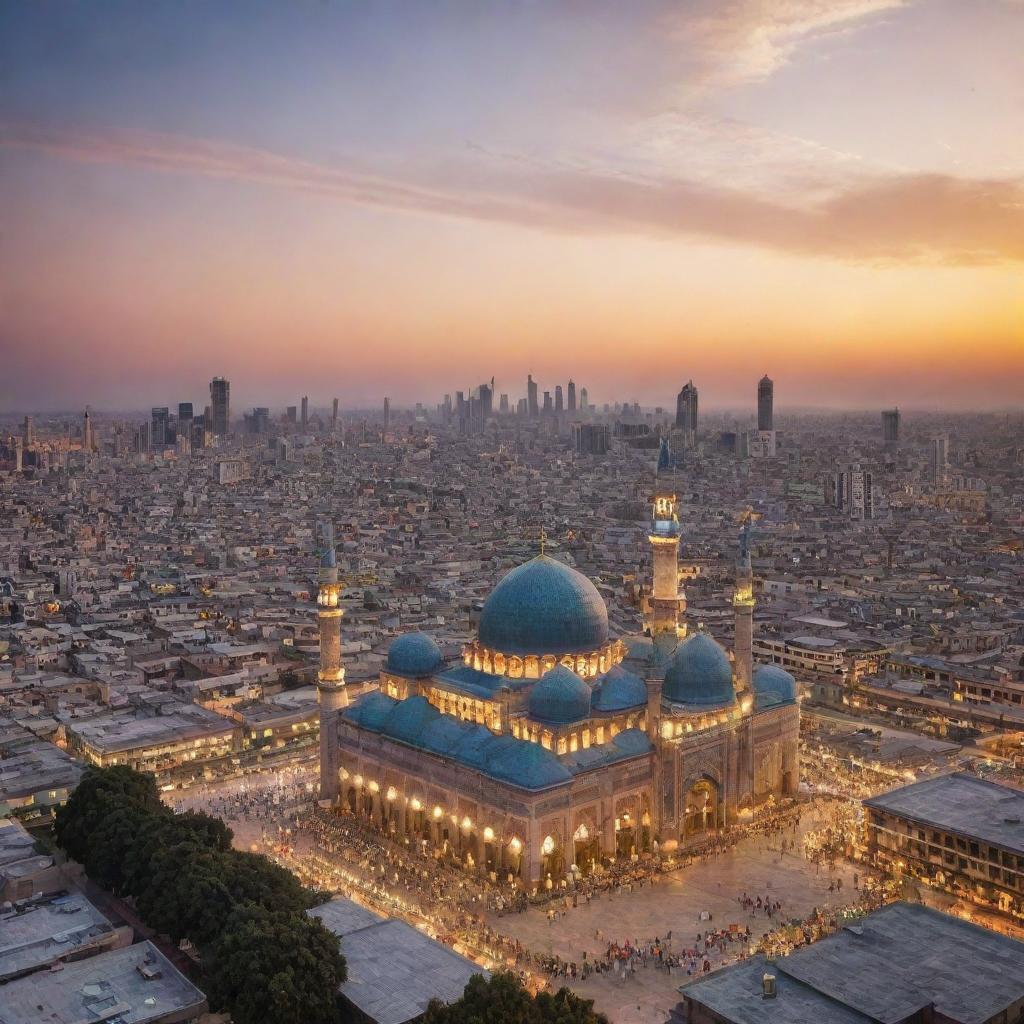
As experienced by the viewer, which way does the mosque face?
facing the viewer and to the right of the viewer

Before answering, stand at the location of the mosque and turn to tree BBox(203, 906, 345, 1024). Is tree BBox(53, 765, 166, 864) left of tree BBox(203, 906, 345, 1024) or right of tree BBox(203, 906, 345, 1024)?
right

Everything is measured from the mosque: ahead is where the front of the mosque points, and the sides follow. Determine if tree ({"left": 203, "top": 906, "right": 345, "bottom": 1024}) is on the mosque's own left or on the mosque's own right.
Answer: on the mosque's own right

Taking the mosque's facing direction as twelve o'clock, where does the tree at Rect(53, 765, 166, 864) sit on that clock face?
The tree is roughly at 4 o'clock from the mosque.
